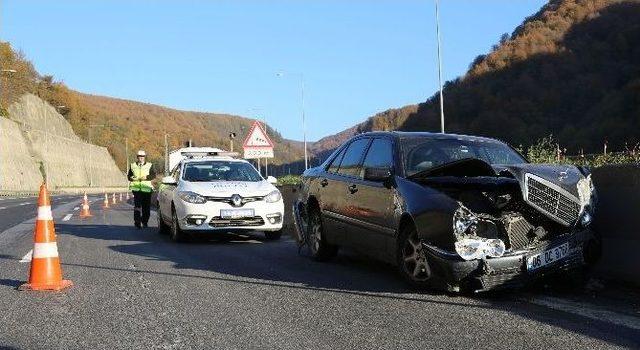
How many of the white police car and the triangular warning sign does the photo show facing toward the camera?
2

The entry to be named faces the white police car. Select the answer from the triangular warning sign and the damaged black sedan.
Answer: the triangular warning sign

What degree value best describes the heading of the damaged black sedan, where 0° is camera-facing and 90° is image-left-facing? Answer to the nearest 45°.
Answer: approximately 315°

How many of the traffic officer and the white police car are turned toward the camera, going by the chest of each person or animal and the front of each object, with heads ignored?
2

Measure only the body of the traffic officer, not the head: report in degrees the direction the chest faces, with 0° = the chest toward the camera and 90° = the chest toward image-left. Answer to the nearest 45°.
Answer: approximately 0°
